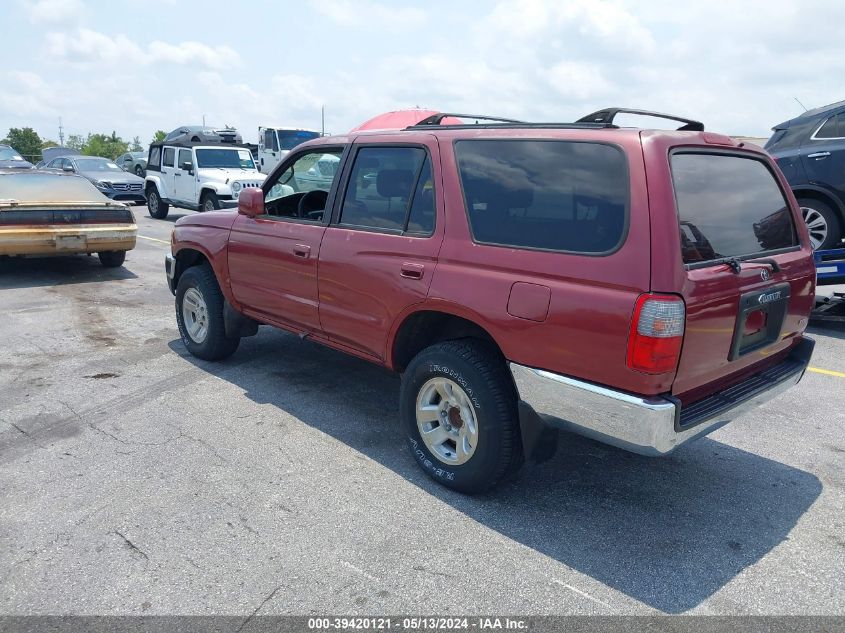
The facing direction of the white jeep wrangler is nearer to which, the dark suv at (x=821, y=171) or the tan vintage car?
the dark suv

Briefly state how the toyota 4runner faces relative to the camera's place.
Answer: facing away from the viewer and to the left of the viewer

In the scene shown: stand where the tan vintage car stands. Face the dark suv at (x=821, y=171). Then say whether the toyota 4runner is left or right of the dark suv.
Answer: right

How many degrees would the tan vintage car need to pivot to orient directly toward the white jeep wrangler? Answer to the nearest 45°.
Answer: approximately 45° to its right

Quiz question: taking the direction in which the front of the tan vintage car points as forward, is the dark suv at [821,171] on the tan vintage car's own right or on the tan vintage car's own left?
on the tan vintage car's own right

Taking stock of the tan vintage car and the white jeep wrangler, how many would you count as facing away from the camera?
1

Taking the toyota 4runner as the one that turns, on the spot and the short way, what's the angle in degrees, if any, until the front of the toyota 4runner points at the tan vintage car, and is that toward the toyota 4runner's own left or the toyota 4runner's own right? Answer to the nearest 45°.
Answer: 0° — it already faces it

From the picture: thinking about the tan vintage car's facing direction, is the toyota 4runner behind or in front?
behind

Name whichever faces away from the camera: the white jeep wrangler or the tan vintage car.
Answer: the tan vintage car

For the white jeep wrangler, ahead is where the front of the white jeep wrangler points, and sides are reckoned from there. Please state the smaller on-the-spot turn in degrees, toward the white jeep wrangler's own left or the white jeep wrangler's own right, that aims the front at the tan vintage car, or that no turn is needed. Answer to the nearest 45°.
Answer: approximately 45° to the white jeep wrangler's own right

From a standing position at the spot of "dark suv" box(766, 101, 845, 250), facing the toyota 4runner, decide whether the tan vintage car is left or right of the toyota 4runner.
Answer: right

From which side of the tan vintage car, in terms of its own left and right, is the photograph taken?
back
